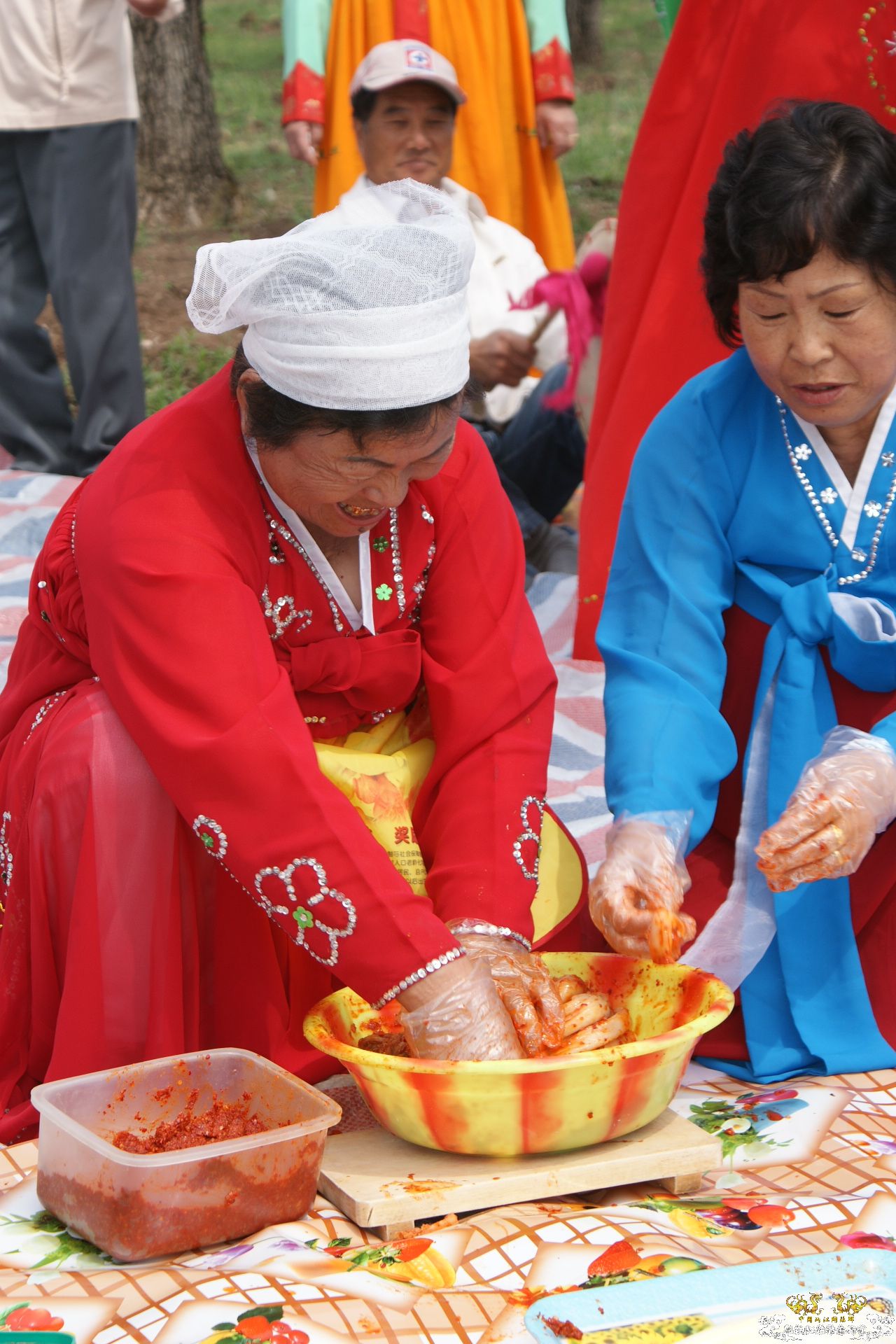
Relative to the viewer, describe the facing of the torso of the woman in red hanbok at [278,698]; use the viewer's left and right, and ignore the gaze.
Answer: facing the viewer and to the right of the viewer

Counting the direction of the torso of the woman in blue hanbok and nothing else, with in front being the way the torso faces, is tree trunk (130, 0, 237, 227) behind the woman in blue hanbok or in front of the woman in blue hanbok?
behind

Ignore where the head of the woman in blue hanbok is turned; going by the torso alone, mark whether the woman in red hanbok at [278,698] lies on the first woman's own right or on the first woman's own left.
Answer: on the first woman's own right

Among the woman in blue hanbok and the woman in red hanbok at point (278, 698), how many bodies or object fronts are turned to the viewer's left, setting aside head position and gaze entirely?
0

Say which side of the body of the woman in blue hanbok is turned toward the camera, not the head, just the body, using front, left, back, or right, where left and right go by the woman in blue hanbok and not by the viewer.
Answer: front

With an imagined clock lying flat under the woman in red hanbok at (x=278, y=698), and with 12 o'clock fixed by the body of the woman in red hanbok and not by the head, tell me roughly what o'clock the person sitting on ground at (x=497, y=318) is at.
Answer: The person sitting on ground is roughly at 8 o'clock from the woman in red hanbok.

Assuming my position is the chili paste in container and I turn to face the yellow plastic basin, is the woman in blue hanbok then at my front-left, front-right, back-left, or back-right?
front-left

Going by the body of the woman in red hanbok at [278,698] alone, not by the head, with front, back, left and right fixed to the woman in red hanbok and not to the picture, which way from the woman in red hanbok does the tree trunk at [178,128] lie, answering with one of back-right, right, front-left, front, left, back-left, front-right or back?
back-left

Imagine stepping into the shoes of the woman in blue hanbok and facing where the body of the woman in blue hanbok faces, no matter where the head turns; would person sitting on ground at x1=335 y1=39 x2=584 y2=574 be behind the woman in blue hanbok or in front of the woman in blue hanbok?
behind
